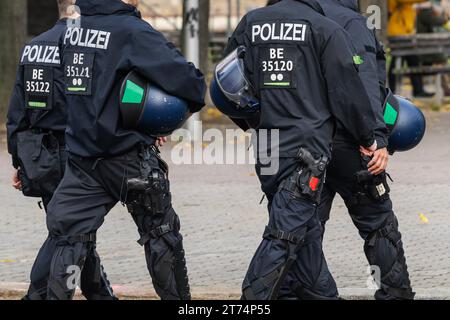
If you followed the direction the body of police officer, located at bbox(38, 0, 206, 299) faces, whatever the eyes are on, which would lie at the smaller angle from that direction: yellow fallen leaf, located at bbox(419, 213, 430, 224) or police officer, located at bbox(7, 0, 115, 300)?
the yellow fallen leaf

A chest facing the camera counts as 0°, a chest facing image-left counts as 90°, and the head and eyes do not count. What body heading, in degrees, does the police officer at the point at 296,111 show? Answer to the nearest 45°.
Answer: approximately 225°

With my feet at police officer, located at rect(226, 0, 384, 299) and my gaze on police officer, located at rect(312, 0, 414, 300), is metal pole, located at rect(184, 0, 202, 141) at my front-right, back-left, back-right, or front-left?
front-left

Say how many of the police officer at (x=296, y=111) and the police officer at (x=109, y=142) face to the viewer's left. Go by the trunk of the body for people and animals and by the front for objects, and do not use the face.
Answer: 0

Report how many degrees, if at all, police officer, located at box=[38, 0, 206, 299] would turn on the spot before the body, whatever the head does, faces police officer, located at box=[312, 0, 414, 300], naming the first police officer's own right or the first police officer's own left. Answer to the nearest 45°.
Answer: approximately 45° to the first police officer's own right

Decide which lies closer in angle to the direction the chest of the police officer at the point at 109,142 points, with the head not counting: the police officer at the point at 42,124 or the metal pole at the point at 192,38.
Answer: the metal pole

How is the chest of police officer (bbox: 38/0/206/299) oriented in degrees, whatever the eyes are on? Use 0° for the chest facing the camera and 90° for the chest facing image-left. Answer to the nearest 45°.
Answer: approximately 225°

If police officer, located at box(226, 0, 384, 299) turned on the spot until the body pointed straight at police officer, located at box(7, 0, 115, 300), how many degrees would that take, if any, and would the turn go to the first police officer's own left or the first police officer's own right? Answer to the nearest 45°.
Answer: approximately 135° to the first police officer's own left

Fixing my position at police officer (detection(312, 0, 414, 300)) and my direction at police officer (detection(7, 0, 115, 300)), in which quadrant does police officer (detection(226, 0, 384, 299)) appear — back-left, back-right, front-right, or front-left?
front-left
